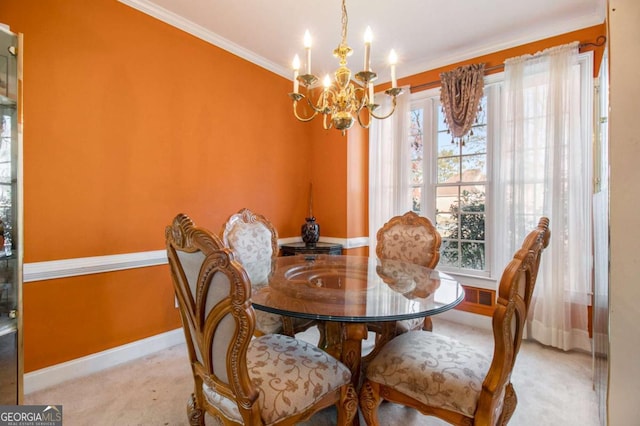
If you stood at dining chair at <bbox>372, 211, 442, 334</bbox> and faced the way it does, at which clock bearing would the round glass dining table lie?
The round glass dining table is roughly at 11 o'clock from the dining chair.

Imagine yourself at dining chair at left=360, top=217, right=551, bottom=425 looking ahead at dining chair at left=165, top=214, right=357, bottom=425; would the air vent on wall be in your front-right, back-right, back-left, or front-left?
back-right

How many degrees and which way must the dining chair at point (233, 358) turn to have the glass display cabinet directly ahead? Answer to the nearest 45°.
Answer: approximately 90° to its left

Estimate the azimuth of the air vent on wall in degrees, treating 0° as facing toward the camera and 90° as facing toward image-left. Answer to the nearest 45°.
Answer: approximately 45°

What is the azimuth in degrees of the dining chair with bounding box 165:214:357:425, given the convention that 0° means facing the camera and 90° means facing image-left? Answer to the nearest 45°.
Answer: approximately 225°

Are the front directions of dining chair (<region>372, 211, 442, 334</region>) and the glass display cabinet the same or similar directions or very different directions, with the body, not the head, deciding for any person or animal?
very different directions

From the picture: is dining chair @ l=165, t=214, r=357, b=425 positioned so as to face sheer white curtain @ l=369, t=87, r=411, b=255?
yes

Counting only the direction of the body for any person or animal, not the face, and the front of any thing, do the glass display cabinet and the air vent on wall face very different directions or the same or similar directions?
very different directions

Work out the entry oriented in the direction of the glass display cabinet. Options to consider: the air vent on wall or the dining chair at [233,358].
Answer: the air vent on wall
